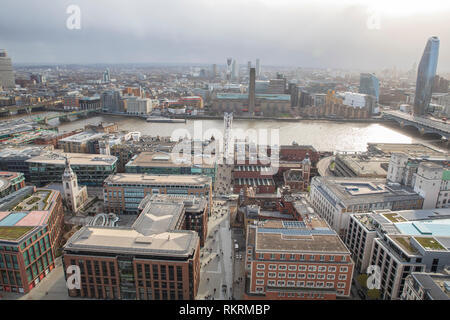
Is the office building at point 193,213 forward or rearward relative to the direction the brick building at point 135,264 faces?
rearward

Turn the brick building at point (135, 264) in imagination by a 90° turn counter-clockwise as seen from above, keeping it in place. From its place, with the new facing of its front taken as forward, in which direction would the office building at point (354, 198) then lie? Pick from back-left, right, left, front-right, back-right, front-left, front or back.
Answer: front

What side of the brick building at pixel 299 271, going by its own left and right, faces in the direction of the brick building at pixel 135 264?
right

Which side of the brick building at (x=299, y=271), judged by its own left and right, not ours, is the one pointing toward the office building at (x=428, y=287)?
left

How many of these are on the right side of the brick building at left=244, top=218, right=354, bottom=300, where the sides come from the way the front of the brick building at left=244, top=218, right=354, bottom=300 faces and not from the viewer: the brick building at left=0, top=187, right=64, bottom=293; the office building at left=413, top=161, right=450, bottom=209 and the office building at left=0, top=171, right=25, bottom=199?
2

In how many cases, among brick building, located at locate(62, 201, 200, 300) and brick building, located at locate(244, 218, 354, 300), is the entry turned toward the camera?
2

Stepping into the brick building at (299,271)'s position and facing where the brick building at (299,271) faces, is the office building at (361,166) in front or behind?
behind

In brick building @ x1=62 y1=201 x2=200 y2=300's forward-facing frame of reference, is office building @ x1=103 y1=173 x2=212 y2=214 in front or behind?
behind

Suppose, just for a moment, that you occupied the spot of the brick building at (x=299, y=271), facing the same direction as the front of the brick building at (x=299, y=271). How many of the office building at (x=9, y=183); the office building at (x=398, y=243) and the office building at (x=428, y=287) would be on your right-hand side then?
1

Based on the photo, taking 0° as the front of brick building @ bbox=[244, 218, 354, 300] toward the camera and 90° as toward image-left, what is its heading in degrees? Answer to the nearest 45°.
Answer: approximately 0°

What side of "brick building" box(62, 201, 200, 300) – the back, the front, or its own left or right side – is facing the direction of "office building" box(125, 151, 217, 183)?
back

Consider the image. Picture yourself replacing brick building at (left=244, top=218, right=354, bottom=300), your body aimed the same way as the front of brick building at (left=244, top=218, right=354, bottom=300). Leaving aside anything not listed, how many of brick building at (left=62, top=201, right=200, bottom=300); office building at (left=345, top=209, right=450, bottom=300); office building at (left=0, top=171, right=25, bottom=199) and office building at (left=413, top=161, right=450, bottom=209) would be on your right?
2

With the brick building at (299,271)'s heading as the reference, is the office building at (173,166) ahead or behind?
behind

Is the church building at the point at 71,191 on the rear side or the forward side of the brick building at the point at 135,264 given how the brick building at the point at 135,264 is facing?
on the rear side

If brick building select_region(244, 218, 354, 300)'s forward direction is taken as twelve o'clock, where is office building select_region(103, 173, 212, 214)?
The office building is roughly at 4 o'clock from the brick building.

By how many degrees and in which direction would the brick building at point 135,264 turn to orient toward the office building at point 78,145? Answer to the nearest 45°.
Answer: approximately 180°

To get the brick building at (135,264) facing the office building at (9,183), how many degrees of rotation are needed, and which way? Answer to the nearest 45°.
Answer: approximately 135° to its right
